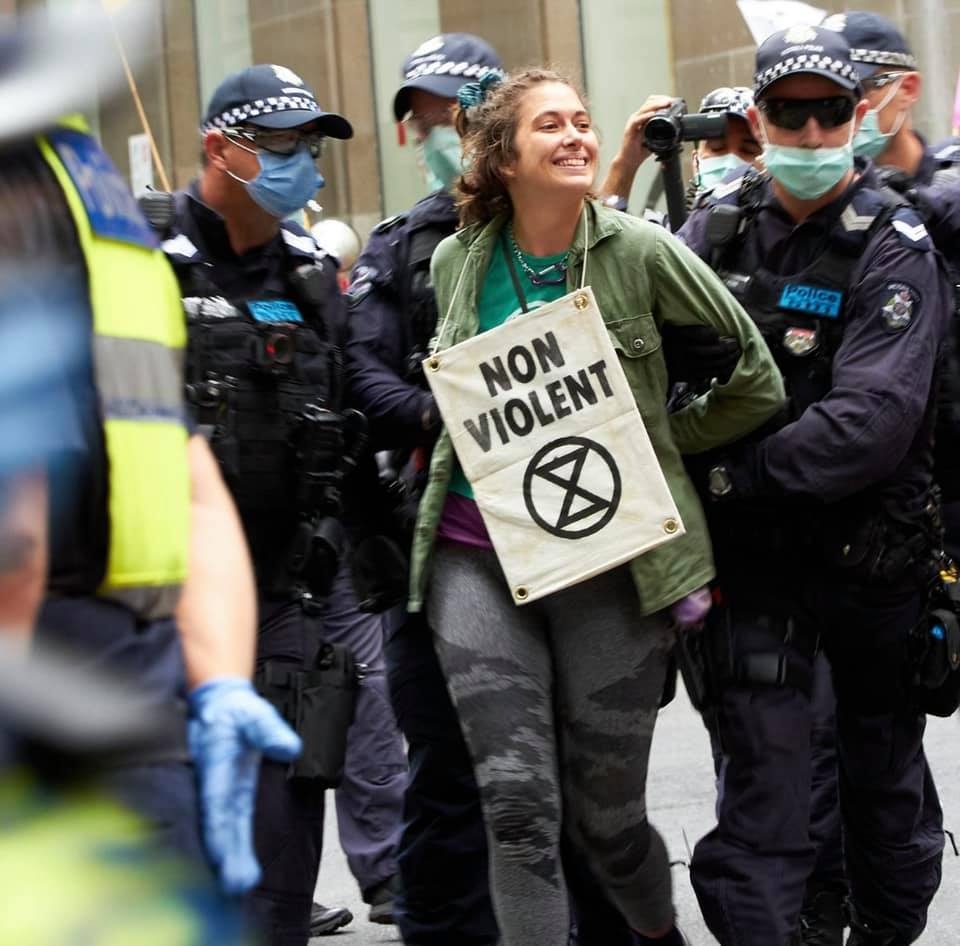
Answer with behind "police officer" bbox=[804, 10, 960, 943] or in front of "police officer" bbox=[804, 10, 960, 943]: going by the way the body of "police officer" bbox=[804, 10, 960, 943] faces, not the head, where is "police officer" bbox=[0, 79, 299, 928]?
in front

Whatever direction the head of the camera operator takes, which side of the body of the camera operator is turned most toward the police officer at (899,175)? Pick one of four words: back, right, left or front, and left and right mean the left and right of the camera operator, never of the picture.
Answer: left

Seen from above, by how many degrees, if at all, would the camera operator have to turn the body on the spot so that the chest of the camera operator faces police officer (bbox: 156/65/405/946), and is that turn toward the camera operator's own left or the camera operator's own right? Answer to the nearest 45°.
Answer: approximately 45° to the camera operator's own right

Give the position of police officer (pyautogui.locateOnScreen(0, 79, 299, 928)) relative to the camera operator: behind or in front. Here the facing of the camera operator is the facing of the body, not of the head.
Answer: in front

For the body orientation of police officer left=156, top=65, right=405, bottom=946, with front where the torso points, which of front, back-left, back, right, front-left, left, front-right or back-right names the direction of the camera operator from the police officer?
left

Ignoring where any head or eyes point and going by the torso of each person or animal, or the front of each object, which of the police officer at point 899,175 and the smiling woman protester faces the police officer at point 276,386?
the police officer at point 899,175

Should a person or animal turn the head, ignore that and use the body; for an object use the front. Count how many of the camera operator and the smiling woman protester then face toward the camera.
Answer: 2
